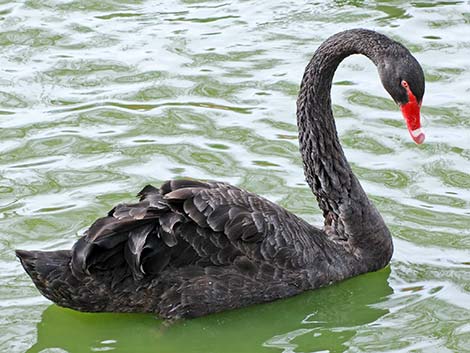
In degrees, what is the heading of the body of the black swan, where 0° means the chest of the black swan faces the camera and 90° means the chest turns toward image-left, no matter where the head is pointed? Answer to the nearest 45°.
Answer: approximately 270°
